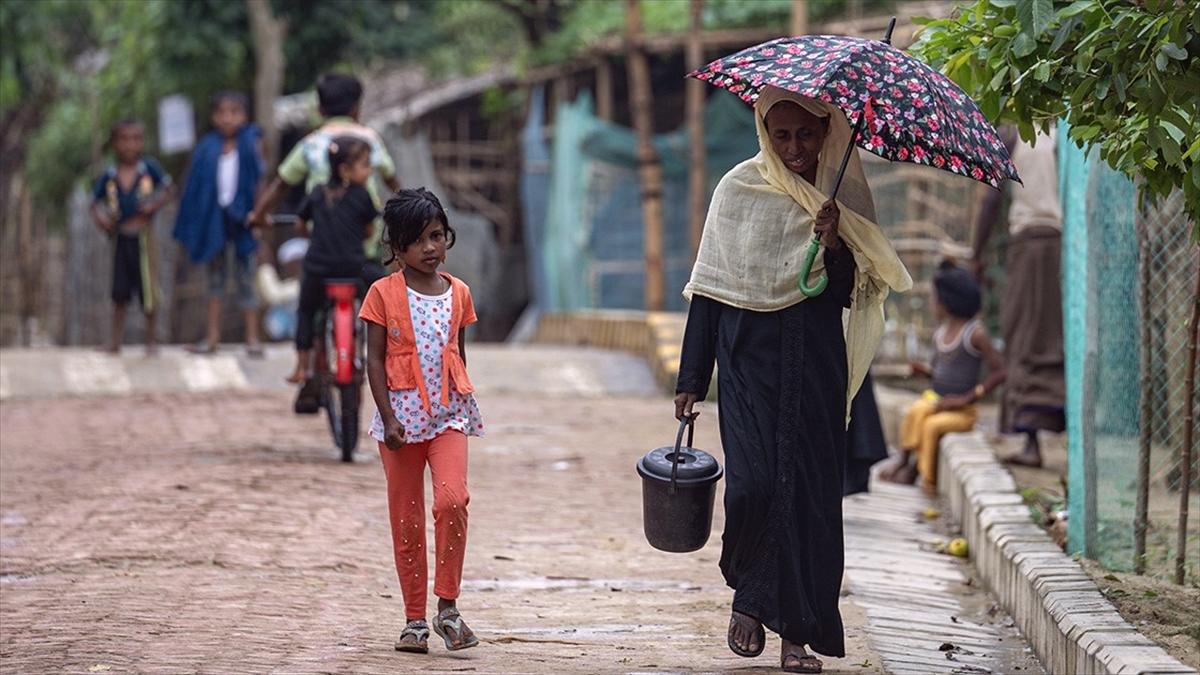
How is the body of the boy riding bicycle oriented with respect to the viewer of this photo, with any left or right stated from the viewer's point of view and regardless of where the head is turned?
facing away from the viewer

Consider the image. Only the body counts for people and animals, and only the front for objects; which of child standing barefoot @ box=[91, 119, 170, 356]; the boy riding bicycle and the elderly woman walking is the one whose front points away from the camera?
the boy riding bicycle

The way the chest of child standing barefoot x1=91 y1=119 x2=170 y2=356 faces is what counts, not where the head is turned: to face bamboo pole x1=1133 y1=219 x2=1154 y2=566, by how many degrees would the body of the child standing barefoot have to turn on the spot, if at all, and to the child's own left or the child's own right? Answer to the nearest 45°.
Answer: approximately 45° to the child's own left

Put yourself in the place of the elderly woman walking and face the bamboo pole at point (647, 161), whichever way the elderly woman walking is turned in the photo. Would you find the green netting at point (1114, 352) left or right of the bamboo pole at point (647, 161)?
right

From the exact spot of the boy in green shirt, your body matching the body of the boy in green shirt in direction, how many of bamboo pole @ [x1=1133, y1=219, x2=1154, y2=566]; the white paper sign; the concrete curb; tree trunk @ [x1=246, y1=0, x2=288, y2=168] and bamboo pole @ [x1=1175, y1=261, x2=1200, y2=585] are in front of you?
2

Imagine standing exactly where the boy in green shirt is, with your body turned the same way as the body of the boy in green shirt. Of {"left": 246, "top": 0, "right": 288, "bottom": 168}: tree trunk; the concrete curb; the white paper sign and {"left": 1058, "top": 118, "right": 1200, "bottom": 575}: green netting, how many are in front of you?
2

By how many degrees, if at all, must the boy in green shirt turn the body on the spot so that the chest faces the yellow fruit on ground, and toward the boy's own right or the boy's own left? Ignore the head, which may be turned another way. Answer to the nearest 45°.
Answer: approximately 135° to the boy's own right

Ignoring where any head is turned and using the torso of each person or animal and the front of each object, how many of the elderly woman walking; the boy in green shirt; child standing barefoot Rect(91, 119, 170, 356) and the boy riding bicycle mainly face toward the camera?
2

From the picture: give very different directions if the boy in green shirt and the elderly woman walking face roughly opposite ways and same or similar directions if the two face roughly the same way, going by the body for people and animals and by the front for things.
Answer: very different directions

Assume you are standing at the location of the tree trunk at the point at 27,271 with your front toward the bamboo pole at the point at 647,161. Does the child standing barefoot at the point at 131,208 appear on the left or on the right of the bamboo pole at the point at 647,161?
right

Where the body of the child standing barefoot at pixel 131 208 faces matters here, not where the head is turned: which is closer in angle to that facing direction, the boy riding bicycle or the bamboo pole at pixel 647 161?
the boy riding bicycle

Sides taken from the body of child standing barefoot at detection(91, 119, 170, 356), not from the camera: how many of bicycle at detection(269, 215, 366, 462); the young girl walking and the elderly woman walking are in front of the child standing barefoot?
3

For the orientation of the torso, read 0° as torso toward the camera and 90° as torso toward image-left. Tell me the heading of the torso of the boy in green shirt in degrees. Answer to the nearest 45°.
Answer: approximately 180°
